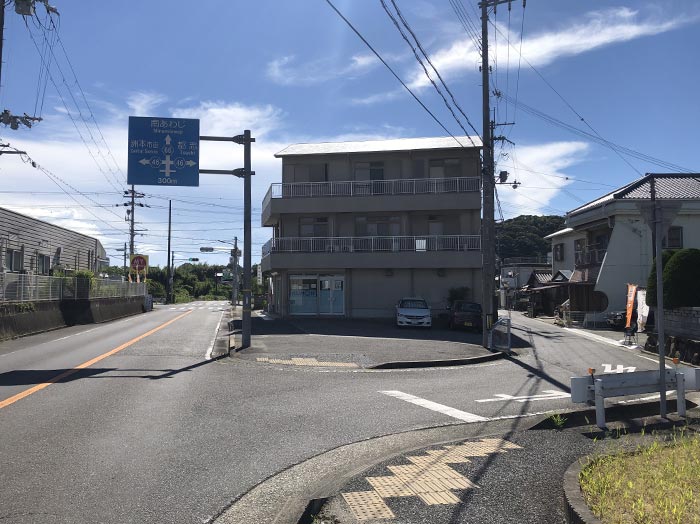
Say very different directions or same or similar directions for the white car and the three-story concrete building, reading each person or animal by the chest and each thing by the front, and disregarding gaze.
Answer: same or similar directions

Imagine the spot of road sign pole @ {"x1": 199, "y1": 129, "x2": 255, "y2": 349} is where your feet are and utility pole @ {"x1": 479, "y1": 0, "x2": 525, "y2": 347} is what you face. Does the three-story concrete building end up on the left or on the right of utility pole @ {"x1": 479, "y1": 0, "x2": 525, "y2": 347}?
left

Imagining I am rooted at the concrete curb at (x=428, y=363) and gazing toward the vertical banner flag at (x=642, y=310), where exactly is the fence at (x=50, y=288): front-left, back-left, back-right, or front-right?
back-left

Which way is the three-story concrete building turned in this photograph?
toward the camera

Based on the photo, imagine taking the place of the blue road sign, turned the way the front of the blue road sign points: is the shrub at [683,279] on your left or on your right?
on your left

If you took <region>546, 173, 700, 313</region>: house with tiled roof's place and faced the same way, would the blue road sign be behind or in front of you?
in front

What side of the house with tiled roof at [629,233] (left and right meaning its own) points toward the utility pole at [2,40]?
front

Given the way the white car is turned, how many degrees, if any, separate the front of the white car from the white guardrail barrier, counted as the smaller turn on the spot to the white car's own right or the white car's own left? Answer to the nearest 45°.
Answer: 0° — it already faces it

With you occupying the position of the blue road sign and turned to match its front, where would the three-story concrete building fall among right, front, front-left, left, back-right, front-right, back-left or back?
back-left

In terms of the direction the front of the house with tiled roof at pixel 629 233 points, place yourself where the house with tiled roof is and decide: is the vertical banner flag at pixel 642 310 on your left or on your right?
on your left

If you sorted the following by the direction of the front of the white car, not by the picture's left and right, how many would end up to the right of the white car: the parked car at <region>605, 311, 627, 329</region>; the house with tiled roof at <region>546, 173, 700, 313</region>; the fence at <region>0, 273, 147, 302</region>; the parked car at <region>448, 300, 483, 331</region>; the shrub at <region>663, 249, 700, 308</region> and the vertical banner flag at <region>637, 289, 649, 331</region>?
1

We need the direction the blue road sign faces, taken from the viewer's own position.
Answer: facing the viewer

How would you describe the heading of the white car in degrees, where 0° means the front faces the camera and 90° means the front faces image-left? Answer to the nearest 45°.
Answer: approximately 0°

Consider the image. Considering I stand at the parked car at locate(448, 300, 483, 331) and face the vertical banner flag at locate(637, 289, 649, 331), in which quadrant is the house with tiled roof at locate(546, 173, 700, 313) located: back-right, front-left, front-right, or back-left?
front-left

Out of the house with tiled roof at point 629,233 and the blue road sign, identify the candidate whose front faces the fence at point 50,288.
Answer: the house with tiled roof

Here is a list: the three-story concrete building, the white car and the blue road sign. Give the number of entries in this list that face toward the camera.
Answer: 3

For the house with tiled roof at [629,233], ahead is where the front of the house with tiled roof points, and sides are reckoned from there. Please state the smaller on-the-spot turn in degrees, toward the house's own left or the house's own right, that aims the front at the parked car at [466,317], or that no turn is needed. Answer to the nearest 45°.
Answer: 0° — it already faces it

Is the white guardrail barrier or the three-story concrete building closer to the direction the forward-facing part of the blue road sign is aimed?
the white guardrail barrier
